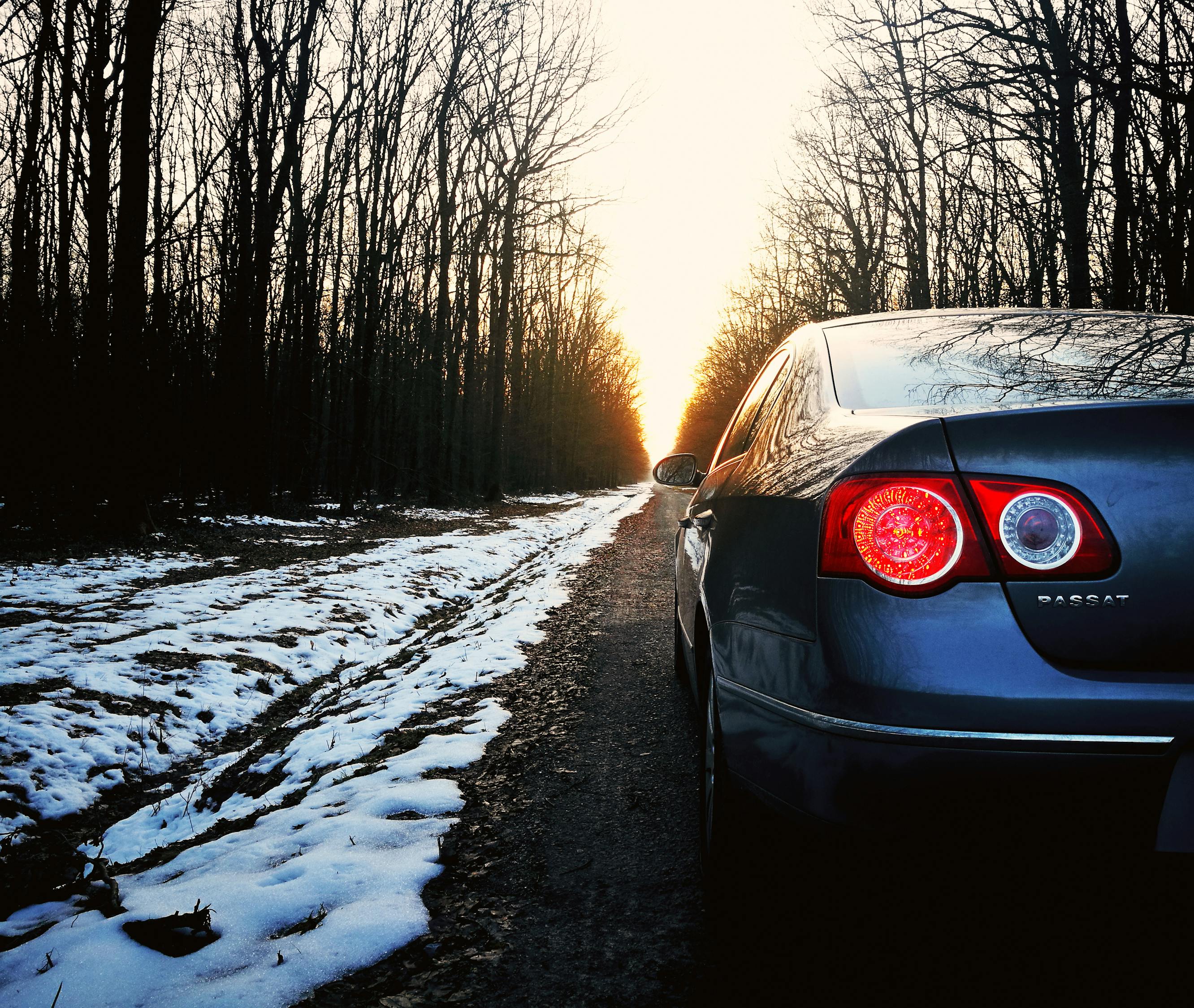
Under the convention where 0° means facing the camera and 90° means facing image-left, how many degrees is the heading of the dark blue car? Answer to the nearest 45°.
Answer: approximately 180°
